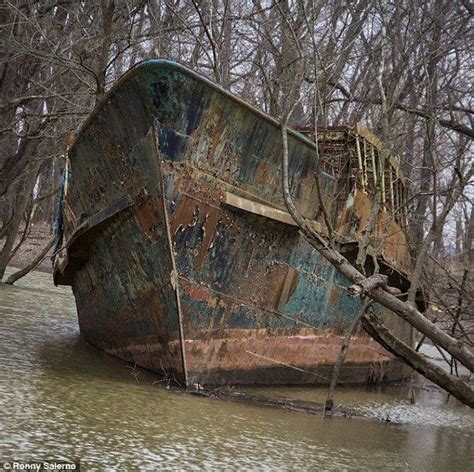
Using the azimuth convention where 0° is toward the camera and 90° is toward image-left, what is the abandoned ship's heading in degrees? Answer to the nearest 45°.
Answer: approximately 45°

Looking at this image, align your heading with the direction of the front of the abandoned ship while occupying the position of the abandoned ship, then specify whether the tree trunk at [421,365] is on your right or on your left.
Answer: on your left
